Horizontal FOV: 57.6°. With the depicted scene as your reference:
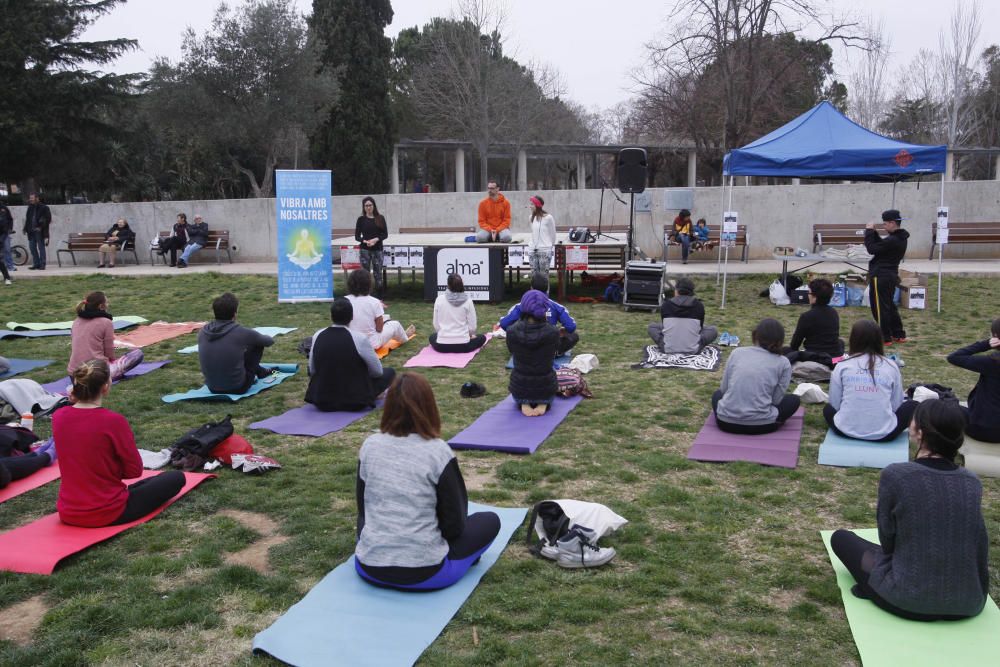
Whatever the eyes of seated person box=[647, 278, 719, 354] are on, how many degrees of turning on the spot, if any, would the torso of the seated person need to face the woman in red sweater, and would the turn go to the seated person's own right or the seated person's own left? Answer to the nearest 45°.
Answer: approximately 135° to the seated person's own left

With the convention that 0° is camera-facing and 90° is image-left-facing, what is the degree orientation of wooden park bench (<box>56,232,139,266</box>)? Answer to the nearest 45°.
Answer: approximately 0°

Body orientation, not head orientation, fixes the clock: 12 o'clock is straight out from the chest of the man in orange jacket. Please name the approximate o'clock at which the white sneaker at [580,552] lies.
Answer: The white sneaker is roughly at 12 o'clock from the man in orange jacket.

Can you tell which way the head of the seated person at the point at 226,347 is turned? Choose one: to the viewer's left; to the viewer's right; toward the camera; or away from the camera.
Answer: away from the camera

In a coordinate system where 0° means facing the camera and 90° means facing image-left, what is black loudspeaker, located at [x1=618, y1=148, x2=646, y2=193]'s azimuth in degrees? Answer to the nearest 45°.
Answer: approximately 0°

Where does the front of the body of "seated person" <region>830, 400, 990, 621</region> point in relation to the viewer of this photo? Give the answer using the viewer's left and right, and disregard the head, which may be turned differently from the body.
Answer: facing away from the viewer and to the left of the viewer

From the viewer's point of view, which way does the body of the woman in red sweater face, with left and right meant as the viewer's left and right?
facing away from the viewer and to the right of the viewer

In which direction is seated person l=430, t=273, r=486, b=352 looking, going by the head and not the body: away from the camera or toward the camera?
away from the camera

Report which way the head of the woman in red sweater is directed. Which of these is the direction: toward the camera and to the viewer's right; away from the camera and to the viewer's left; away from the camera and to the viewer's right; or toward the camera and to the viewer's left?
away from the camera and to the viewer's right

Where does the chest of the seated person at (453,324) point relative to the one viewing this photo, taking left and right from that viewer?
facing away from the viewer

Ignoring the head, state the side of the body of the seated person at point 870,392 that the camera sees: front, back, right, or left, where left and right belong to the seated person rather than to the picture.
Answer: back

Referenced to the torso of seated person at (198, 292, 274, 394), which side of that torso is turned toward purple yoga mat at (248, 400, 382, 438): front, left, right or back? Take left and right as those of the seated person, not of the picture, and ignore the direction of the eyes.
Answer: right
